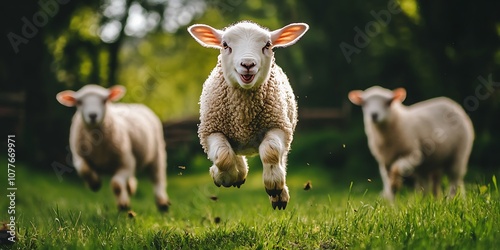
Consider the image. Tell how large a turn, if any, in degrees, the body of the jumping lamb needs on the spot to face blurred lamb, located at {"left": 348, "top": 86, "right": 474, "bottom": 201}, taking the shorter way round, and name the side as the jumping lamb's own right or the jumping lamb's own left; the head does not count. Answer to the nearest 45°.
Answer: approximately 135° to the jumping lamb's own left

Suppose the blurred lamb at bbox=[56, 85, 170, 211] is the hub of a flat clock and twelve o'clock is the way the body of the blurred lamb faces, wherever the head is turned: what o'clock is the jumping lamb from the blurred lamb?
The jumping lamb is roughly at 10 o'clock from the blurred lamb.

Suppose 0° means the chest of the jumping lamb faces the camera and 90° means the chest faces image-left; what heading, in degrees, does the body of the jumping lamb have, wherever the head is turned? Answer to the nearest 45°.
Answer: approximately 0°

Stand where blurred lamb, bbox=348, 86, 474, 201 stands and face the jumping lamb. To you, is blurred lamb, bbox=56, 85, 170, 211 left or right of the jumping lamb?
right

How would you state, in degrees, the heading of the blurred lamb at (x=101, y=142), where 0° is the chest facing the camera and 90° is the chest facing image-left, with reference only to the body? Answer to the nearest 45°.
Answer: approximately 45°

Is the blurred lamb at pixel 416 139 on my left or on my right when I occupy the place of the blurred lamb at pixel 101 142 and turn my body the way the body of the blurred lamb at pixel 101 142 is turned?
on my left

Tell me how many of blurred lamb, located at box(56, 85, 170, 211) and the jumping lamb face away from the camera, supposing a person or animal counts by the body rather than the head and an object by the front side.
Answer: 0

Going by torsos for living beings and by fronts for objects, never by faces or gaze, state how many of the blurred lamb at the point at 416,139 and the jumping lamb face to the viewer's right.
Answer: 0

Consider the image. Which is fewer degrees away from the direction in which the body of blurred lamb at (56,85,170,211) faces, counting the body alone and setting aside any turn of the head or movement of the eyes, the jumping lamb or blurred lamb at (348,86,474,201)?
the jumping lamb

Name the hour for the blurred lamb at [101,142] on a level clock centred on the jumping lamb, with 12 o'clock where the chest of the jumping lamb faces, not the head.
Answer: The blurred lamb is roughly at 5 o'clock from the jumping lamb.
